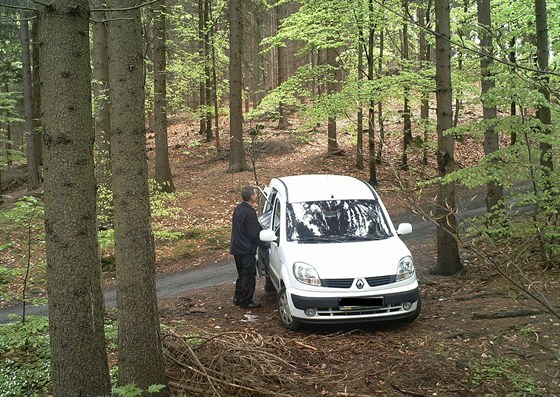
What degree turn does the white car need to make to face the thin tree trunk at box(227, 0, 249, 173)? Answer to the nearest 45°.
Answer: approximately 135° to its left

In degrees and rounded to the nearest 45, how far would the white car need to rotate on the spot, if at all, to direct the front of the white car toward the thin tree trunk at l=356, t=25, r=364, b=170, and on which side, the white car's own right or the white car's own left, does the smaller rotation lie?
approximately 135° to the white car's own left

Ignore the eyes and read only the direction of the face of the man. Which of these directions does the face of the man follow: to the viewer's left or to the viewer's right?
to the viewer's right

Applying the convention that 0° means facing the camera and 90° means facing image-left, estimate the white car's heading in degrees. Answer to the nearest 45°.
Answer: approximately 315°

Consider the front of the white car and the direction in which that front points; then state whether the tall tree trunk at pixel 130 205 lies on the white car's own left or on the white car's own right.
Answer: on the white car's own right

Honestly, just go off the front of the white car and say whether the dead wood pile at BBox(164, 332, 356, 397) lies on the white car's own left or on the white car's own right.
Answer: on the white car's own right

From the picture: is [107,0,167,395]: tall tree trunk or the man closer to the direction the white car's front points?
the tall tree trunk
